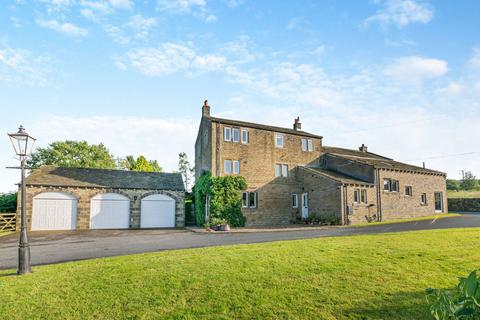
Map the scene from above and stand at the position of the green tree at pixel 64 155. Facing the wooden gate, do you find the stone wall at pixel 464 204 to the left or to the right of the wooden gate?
left

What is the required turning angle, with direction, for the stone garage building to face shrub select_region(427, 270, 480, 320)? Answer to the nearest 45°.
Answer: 0° — it already faces it

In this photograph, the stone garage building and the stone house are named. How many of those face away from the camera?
0

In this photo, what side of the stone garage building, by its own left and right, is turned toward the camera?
front

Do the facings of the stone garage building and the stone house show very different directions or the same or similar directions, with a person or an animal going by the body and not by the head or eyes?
same or similar directions

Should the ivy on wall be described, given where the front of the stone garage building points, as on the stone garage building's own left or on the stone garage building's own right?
on the stone garage building's own left

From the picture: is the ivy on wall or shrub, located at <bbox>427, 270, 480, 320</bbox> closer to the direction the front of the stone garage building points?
the shrub

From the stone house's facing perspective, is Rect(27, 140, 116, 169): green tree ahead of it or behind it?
behind

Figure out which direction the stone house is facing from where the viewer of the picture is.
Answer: facing the viewer and to the right of the viewer

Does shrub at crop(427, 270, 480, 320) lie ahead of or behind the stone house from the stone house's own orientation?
ahead

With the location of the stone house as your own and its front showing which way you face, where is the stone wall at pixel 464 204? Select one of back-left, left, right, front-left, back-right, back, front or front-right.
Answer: left
